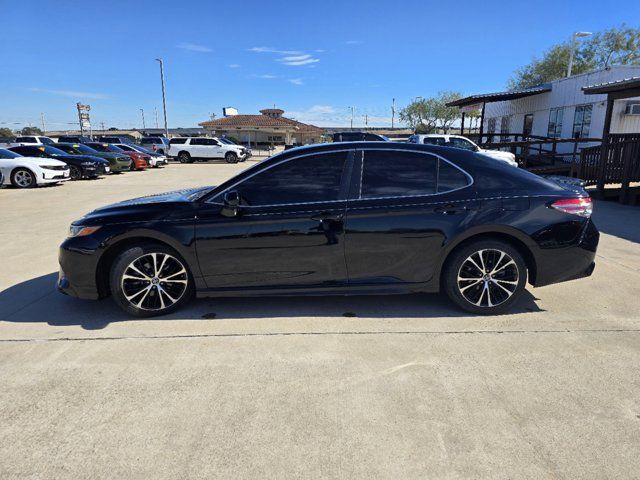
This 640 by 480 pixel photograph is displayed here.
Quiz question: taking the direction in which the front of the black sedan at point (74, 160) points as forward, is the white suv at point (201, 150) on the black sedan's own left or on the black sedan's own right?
on the black sedan's own left

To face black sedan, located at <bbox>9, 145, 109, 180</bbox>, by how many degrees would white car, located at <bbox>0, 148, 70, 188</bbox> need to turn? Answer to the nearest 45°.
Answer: approximately 90° to its left

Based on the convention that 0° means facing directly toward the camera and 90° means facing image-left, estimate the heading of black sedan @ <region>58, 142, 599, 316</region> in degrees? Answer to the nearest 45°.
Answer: approximately 90°

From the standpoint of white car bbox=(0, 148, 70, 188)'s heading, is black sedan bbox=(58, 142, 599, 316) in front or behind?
in front

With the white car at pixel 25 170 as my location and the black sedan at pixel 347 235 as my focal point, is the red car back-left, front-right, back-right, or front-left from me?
back-left

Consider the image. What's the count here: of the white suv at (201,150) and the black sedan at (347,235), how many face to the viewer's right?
1

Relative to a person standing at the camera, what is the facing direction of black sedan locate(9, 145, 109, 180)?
facing the viewer and to the right of the viewer

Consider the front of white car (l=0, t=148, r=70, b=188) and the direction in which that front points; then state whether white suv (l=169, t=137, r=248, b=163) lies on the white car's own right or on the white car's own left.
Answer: on the white car's own left

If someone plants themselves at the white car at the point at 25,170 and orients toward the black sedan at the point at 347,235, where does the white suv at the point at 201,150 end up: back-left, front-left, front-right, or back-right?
back-left

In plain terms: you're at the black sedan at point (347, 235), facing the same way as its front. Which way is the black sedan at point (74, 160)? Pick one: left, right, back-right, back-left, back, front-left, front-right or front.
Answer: front-right

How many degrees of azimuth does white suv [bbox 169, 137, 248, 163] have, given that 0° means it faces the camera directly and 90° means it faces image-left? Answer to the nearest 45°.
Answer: approximately 270°

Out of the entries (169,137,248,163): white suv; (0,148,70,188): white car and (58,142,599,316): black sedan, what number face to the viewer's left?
1
